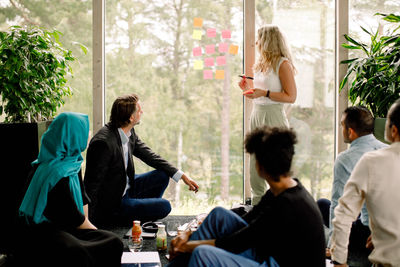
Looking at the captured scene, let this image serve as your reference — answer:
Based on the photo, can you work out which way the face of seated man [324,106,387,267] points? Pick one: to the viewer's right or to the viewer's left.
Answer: to the viewer's left

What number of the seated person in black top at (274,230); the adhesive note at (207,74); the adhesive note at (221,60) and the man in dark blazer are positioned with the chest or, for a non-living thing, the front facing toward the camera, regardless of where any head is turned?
2

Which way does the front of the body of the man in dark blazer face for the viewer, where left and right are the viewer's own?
facing to the right of the viewer

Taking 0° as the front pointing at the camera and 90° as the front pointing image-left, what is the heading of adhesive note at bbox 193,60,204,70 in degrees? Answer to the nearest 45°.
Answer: approximately 0°

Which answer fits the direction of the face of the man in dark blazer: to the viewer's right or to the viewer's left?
to the viewer's right
